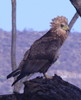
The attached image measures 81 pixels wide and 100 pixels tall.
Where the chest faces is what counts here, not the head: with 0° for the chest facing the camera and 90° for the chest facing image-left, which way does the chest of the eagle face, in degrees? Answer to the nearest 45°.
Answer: approximately 270°
